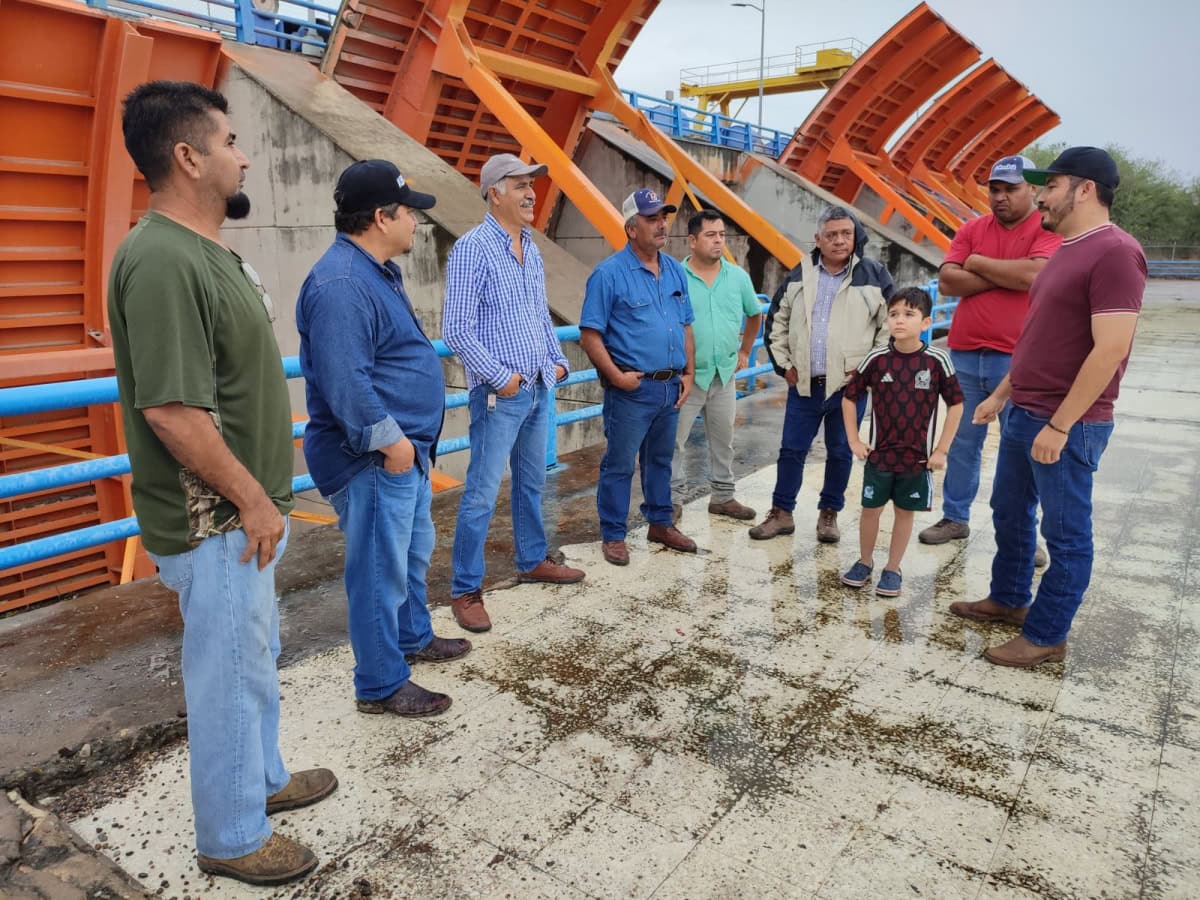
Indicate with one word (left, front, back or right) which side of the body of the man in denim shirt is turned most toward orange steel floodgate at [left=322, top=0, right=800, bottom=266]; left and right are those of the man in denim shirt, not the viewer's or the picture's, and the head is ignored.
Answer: left

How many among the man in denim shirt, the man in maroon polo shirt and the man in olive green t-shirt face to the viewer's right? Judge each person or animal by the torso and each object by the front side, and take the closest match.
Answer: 2

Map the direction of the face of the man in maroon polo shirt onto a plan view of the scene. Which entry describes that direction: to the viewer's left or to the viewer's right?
to the viewer's left

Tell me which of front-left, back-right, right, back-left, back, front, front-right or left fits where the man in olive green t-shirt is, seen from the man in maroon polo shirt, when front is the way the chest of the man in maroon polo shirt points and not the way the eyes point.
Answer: front-left

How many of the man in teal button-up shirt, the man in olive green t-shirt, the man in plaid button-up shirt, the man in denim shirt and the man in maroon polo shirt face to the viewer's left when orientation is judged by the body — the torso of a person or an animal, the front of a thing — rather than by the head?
1

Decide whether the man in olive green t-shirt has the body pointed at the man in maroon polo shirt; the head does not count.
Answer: yes

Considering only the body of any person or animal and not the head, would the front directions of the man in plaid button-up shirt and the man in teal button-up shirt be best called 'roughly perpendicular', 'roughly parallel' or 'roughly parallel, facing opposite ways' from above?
roughly parallel

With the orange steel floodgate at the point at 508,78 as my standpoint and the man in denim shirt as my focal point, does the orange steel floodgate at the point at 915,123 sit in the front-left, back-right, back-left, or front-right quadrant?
back-left

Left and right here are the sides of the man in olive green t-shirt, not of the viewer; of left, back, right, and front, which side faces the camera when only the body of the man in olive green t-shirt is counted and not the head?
right

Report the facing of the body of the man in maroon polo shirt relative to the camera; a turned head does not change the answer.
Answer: to the viewer's left

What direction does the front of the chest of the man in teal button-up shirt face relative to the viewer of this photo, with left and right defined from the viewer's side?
facing the viewer and to the right of the viewer

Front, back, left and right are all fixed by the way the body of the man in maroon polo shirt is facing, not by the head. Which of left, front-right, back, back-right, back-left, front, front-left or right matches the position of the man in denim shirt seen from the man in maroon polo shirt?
front-left

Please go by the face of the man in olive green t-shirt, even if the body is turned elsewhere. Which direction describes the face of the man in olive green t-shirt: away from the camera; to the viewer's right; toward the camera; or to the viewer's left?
to the viewer's right

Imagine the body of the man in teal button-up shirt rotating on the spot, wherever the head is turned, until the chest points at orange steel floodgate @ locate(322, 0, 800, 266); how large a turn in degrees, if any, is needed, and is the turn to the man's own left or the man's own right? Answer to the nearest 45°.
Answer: approximately 180°

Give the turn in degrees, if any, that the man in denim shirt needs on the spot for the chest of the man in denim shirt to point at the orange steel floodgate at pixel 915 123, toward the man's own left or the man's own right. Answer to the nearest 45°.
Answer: approximately 45° to the man's own left

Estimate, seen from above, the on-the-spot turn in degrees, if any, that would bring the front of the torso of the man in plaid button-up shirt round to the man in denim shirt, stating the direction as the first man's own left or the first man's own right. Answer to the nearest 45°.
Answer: approximately 45° to the first man's own right

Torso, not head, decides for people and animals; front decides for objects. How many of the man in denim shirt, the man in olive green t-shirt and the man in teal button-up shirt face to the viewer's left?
0

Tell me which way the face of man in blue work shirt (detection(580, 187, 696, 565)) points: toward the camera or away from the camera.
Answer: toward the camera
